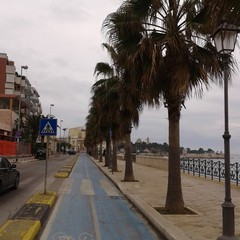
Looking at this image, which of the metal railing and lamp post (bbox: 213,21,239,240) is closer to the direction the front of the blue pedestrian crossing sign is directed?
the lamp post

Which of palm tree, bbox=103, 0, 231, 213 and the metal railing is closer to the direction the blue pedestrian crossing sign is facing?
the palm tree

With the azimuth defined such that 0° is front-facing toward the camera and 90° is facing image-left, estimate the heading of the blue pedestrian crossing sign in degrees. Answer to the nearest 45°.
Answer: approximately 0°

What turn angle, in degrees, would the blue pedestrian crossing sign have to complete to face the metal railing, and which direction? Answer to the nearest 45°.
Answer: approximately 135° to its left

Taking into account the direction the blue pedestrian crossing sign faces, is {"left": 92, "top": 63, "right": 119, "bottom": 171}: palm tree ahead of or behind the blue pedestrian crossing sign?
behind
